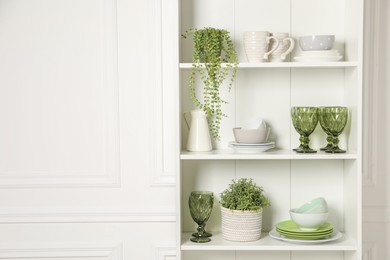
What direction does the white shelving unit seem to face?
toward the camera
